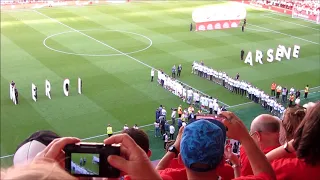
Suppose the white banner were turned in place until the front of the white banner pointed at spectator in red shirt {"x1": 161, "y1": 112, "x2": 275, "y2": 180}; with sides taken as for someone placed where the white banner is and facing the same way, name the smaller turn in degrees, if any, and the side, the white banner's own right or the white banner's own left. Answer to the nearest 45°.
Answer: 0° — it already faces them

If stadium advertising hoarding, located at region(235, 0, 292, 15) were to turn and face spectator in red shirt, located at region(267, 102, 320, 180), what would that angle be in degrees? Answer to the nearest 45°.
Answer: approximately 45° to its left

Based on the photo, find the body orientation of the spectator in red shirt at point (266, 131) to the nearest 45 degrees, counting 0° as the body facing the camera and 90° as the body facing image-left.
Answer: approximately 135°

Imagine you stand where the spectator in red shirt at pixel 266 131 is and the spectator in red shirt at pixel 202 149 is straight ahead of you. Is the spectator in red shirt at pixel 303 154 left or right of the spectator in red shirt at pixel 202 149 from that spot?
left

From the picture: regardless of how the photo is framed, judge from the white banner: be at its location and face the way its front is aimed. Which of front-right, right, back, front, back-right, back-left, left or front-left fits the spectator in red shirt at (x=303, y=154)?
front

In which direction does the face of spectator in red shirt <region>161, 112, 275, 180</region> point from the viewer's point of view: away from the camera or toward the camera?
away from the camera

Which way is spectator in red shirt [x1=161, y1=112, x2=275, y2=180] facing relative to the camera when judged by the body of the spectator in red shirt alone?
away from the camera

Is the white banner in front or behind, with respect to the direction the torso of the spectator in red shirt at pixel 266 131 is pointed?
in front

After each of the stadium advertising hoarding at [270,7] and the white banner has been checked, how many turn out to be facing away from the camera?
0

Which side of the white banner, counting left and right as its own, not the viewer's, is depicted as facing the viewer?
front

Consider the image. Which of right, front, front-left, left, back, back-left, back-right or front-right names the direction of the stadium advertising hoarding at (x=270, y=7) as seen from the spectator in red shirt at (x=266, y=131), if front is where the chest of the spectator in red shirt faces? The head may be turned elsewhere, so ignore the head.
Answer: front-right

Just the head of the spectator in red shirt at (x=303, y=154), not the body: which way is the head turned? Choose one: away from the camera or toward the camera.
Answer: away from the camera

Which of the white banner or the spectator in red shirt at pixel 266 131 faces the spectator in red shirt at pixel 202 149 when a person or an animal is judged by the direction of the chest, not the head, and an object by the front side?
the white banner

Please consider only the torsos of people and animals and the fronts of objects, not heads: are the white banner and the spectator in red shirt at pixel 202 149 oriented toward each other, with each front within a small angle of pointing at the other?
yes

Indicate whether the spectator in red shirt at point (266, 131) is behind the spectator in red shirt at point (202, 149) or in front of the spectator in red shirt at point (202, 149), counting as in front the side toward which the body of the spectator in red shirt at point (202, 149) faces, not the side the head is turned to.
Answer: in front
